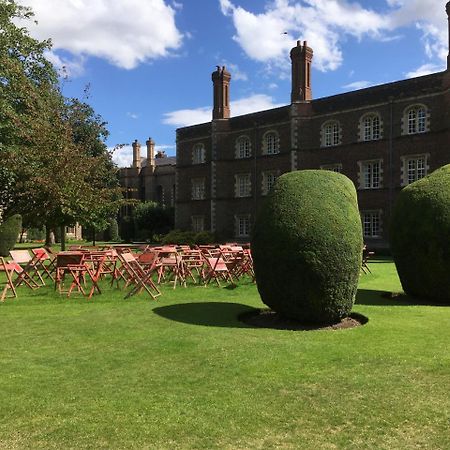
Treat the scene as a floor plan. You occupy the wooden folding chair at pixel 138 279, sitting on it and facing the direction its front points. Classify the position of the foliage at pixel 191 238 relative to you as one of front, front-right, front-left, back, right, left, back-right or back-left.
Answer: back-left

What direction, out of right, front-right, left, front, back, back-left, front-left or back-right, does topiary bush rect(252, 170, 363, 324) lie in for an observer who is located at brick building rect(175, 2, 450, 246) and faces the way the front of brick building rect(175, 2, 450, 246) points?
front-left

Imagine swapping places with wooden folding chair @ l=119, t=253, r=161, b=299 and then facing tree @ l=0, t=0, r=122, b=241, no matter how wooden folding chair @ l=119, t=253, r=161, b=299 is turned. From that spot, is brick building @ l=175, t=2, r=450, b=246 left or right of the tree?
right

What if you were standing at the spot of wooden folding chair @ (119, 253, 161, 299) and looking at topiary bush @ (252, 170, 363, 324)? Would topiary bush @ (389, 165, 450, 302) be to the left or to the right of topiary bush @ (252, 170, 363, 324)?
left

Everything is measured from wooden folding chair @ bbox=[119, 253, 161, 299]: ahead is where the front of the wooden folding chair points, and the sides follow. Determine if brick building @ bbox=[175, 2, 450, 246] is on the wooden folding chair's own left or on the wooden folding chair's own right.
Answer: on the wooden folding chair's own left

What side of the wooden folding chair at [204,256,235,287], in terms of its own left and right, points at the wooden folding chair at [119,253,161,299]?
right
